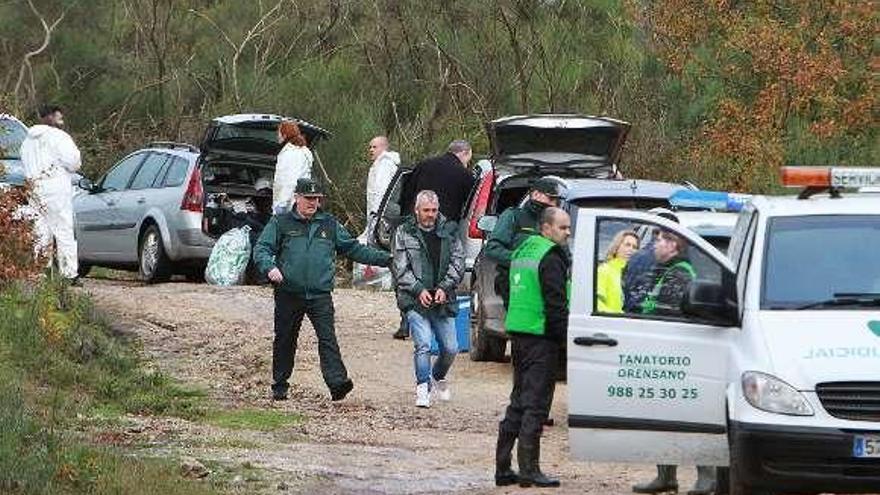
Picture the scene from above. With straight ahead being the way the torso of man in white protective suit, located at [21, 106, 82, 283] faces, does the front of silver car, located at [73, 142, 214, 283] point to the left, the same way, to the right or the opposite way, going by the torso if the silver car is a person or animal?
to the left

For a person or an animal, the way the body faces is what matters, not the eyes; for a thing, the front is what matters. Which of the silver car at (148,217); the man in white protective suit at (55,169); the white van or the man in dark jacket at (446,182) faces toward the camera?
the white van

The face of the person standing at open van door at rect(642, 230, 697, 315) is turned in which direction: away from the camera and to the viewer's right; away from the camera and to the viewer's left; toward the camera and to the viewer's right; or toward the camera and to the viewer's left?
toward the camera and to the viewer's left

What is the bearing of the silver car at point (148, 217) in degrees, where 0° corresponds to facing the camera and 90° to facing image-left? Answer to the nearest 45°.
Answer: approximately 135°

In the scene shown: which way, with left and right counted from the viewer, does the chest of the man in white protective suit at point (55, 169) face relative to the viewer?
facing away from the viewer and to the right of the viewer

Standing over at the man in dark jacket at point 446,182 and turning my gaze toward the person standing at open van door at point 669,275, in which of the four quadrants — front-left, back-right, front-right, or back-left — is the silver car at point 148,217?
back-right

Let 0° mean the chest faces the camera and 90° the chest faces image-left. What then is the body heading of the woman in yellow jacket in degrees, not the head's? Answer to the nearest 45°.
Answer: approximately 315°
